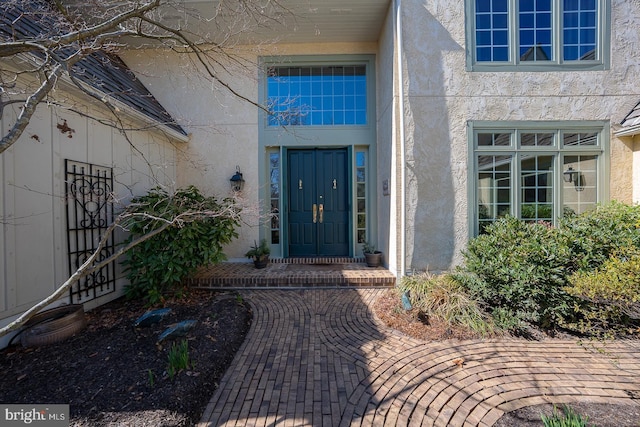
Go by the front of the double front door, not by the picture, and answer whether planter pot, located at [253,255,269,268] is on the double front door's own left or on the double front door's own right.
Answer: on the double front door's own right

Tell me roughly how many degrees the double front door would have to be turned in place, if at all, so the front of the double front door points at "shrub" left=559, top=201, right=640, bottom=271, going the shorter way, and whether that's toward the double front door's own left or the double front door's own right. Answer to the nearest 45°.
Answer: approximately 45° to the double front door's own left

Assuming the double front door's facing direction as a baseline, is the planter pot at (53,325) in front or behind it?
in front

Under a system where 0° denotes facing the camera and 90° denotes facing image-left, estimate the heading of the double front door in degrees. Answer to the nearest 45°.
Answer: approximately 0°

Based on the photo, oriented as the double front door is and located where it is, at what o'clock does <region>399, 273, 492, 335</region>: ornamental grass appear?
The ornamental grass is roughly at 11 o'clock from the double front door.

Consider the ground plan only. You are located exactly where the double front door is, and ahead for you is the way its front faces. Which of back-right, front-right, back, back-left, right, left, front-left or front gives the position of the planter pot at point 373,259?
front-left

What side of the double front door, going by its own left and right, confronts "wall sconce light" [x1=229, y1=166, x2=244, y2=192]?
right

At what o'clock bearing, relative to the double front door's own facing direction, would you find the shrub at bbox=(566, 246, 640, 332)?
The shrub is roughly at 11 o'clock from the double front door.

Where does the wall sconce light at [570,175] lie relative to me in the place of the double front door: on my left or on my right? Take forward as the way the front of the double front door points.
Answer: on my left

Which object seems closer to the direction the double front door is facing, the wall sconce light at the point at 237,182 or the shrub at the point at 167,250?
the shrub

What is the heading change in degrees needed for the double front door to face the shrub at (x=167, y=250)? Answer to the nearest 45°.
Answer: approximately 45° to its right
